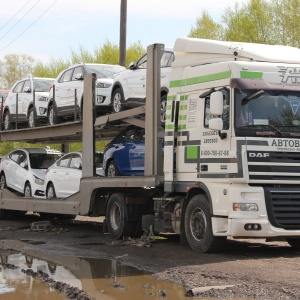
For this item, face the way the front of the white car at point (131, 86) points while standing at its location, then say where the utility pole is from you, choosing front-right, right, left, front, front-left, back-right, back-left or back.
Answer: front-right

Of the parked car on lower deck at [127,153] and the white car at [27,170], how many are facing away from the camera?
0

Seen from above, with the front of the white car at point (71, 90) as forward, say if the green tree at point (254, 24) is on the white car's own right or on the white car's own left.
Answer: on the white car's own left

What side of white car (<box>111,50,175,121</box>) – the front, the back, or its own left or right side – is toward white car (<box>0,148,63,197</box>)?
front

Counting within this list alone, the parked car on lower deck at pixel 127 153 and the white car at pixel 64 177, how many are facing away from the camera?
0
